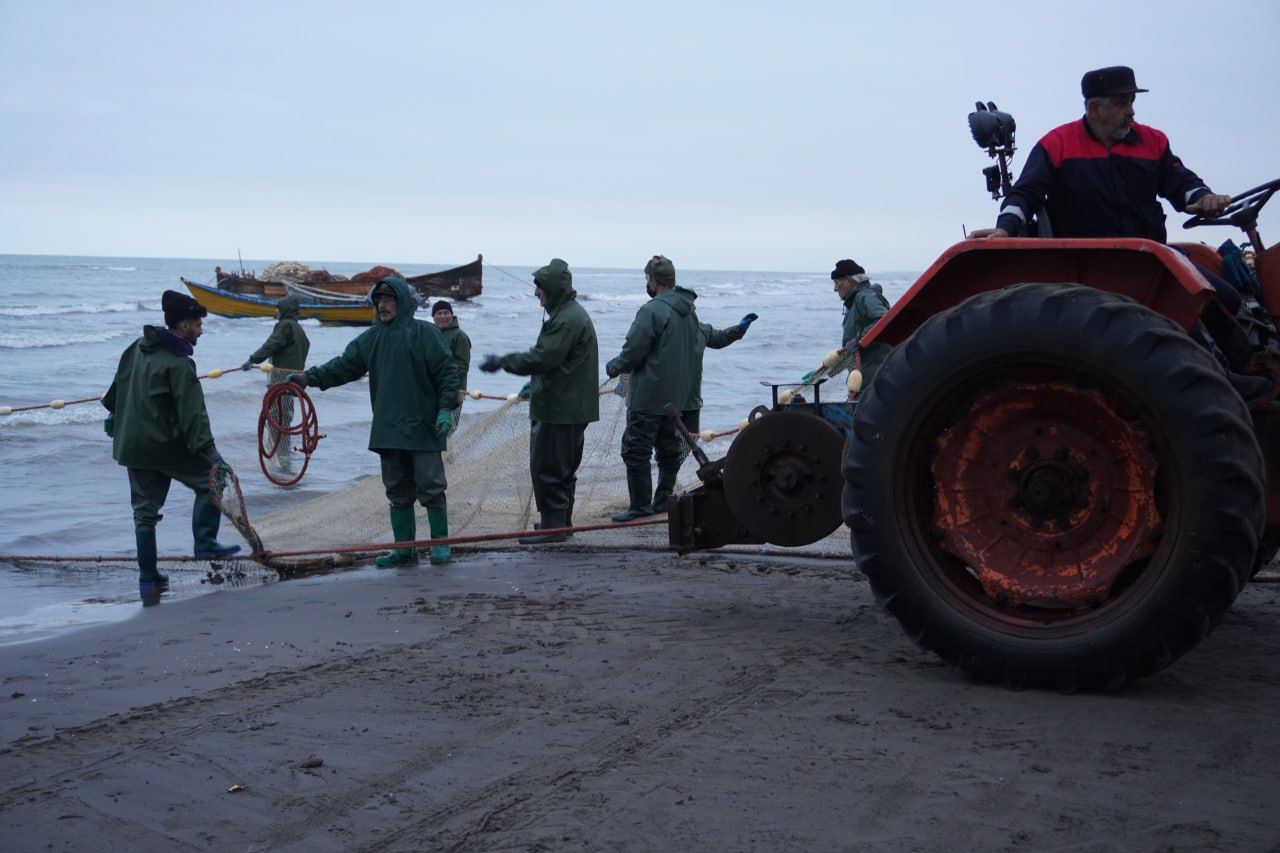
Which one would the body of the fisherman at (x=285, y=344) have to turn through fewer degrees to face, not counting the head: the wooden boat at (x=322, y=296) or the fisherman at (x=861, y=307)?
the wooden boat

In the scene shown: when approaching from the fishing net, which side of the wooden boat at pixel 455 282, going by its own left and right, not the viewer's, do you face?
right

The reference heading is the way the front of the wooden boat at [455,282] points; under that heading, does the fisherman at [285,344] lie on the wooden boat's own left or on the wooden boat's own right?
on the wooden boat's own right

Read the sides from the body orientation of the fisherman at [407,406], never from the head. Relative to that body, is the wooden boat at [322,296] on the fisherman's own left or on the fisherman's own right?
on the fisherman's own right

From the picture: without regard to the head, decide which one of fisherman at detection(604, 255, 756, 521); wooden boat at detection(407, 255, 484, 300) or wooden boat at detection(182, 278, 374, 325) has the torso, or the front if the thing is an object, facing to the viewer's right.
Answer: wooden boat at detection(407, 255, 484, 300)

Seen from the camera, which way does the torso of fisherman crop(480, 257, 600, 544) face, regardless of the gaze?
to the viewer's left

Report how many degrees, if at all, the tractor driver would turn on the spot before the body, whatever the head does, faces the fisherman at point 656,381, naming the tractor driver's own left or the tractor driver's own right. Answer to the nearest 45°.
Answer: approximately 180°

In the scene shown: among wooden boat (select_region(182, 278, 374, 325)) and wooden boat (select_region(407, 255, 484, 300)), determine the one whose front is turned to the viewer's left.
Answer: wooden boat (select_region(182, 278, 374, 325))

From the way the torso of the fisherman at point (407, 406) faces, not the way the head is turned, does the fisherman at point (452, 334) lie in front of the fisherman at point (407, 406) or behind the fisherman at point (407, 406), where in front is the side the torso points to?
behind

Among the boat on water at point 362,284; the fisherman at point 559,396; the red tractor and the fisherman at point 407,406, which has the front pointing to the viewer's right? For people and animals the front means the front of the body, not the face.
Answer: the red tractor

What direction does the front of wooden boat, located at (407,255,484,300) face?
to the viewer's right

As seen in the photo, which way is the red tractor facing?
to the viewer's right
